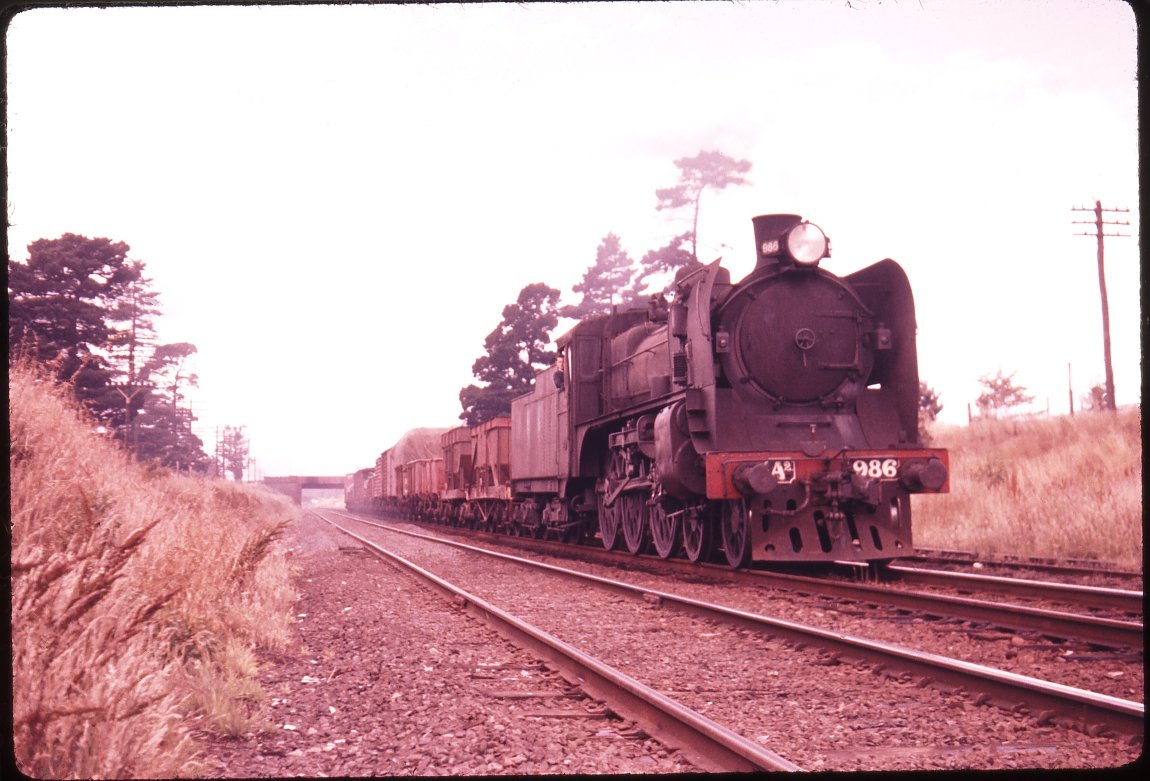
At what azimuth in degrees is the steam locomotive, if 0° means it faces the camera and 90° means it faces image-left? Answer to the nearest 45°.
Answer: approximately 315°

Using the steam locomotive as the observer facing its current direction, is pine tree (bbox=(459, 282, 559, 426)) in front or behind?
behind
